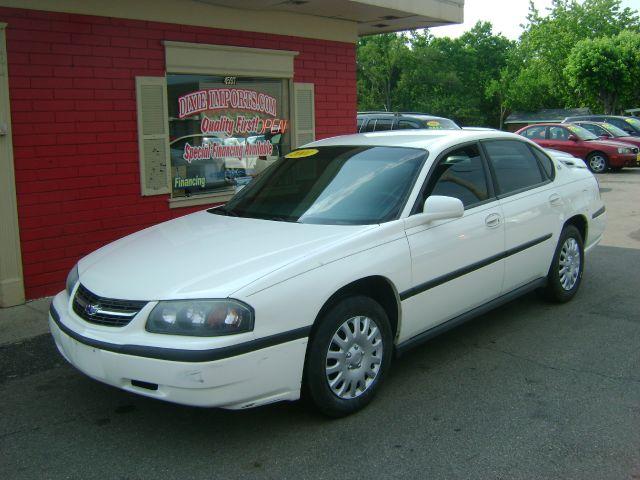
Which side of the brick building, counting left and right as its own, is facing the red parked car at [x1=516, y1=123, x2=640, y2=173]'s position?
left

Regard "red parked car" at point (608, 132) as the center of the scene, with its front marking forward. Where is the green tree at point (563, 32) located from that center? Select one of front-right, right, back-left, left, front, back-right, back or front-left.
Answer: back-left

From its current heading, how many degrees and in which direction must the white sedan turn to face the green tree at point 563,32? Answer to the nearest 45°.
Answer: approximately 135° to its right

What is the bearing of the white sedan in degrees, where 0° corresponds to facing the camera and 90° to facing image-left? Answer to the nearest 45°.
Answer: approximately 45°

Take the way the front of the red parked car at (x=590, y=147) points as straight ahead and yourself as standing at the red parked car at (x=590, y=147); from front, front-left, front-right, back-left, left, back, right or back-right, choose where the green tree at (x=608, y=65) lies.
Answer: back-left

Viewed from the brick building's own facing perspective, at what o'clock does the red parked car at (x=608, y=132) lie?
The red parked car is roughly at 9 o'clock from the brick building.

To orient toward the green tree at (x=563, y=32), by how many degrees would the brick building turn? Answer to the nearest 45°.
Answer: approximately 90° to its left

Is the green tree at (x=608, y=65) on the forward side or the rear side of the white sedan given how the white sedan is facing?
on the rear side

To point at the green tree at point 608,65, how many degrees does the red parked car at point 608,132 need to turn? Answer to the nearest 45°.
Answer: approximately 135° to its left

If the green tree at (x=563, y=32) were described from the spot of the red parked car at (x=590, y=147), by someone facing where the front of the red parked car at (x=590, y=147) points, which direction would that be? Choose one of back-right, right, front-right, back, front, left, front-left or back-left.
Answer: back-left

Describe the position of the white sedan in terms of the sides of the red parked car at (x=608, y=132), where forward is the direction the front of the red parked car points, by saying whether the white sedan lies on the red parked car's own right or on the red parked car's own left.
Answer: on the red parked car's own right
